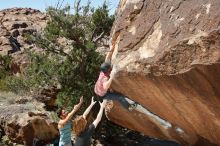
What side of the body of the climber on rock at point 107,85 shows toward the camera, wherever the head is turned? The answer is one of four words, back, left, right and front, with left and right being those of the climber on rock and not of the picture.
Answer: right
